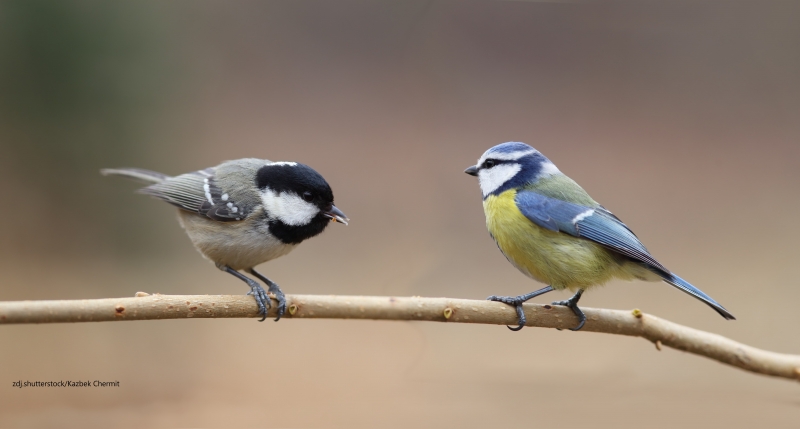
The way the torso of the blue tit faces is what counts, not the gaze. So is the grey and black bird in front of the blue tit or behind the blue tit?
in front

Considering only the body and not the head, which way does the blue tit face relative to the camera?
to the viewer's left

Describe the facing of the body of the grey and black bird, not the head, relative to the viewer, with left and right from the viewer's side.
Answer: facing to the right of the viewer

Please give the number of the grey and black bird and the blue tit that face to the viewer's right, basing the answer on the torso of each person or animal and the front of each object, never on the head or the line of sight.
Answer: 1
